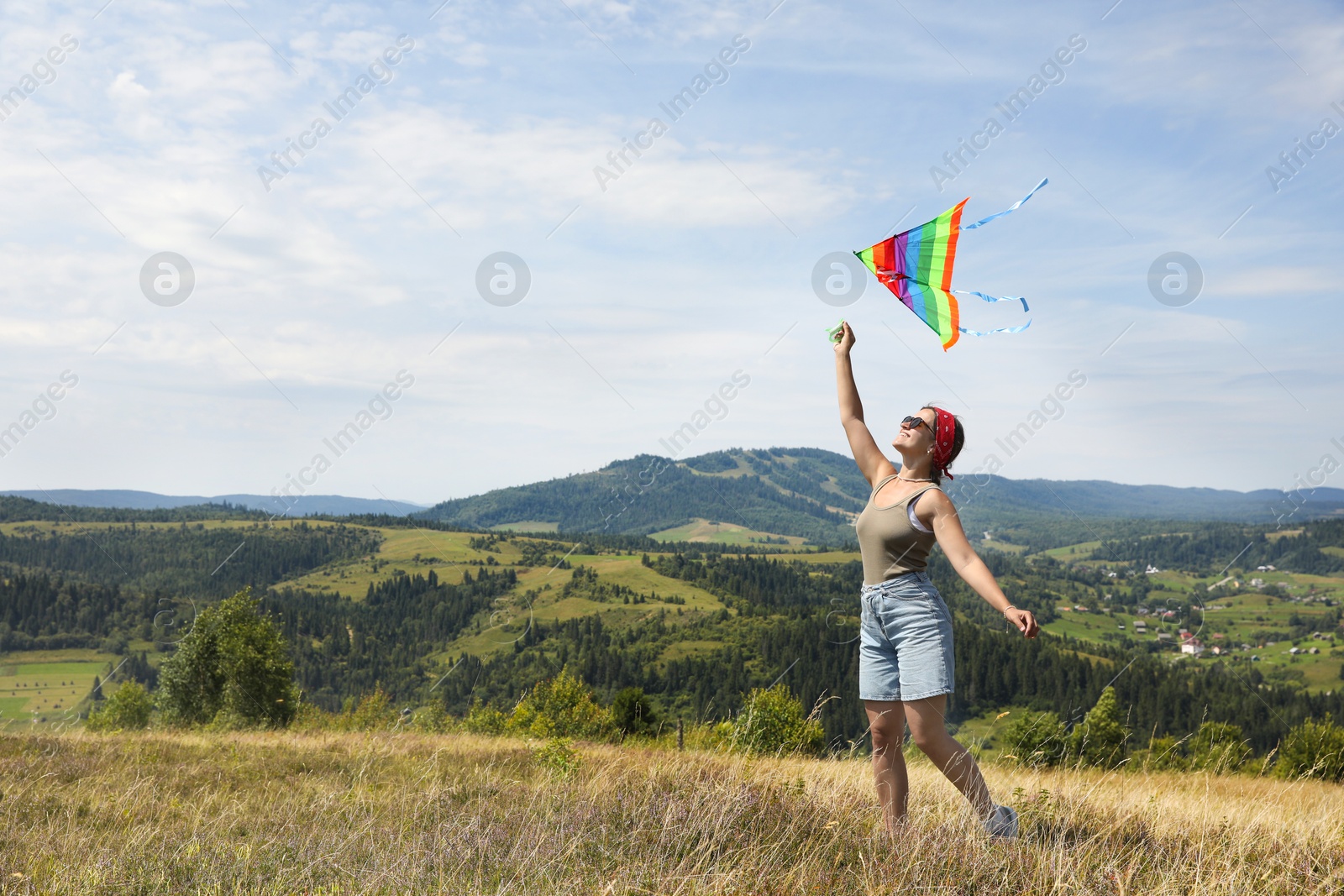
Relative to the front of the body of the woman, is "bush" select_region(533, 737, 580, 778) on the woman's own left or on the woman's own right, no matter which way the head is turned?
on the woman's own right

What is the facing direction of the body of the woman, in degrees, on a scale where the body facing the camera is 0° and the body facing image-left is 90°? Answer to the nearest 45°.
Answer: approximately 45°

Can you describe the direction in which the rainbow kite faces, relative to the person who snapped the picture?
facing to the left of the viewer

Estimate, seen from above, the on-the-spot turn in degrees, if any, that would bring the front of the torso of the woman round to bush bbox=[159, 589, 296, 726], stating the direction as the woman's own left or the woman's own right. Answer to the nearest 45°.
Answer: approximately 90° to the woman's own right

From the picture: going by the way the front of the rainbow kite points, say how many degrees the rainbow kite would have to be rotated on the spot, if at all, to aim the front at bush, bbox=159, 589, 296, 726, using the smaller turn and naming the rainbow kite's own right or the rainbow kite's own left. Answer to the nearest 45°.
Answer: approximately 45° to the rainbow kite's own right

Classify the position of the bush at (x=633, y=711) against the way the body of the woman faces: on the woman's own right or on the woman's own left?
on the woman's own right
